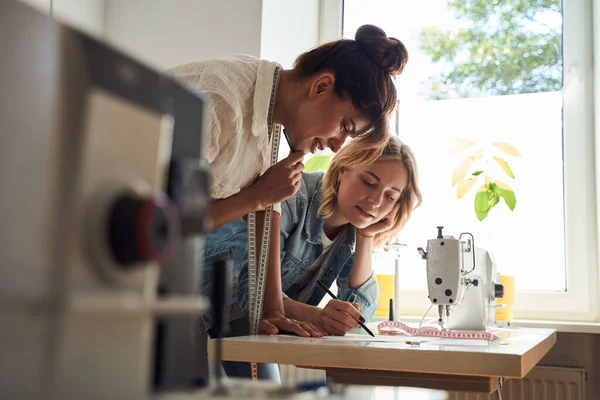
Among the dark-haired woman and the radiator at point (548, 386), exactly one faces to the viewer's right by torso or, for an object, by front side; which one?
the dark-haired woman

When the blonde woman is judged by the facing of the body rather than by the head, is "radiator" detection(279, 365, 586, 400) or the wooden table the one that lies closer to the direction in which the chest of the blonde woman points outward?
the wooden table

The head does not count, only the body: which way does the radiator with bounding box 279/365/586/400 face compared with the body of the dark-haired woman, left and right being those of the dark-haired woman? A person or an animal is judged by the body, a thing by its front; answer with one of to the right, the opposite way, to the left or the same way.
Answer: to the right

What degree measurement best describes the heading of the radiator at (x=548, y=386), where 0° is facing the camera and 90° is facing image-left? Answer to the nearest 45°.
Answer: approximately 0°

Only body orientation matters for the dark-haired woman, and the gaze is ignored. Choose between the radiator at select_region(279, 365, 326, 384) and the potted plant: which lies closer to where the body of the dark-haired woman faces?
the potted plant

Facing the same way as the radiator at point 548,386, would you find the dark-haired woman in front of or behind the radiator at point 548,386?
in front

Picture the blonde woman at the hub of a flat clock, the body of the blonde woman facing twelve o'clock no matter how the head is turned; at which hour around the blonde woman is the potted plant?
The potted plant is roughly at 9 o'clock from the blonde woman.

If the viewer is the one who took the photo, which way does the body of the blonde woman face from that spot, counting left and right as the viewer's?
facing the viewer and to the right of the viewer

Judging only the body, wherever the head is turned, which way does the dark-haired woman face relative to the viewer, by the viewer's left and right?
facing to the right of the viewer

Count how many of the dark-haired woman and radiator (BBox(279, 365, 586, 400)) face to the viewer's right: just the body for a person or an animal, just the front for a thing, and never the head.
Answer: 1
